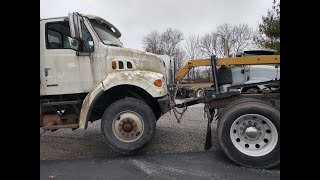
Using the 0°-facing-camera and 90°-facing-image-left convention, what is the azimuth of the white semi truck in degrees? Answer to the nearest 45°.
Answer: approximately 270°
